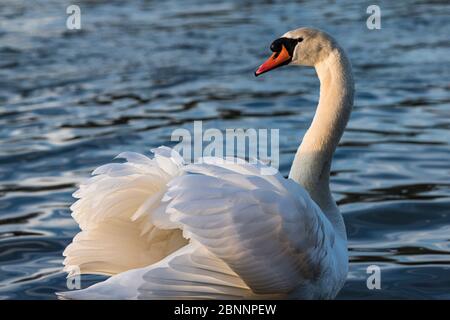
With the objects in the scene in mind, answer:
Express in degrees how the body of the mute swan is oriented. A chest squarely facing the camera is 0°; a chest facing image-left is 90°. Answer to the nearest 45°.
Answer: approximately 270°
